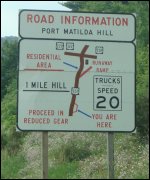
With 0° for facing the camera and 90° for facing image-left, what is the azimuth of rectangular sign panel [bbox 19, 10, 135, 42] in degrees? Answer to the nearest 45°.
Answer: approximately 0°

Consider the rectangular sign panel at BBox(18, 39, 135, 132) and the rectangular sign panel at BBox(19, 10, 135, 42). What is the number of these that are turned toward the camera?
2

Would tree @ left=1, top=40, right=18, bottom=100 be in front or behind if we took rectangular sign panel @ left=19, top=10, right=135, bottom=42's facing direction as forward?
behind

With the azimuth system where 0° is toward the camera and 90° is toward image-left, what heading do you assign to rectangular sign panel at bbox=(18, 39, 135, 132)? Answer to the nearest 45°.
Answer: approximately 0°
